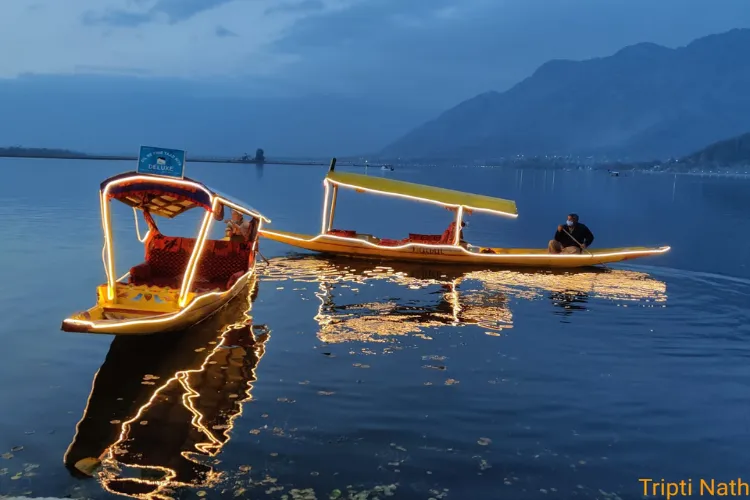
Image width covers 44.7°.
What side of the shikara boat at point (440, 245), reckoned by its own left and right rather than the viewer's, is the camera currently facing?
left

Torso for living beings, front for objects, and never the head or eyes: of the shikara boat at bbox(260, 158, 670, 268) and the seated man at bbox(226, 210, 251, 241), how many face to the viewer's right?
0

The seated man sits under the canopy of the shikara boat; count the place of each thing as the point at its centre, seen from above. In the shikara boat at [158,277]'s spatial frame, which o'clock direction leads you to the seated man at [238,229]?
The seated man is roughly at 5 o'clock from the shikara boat.

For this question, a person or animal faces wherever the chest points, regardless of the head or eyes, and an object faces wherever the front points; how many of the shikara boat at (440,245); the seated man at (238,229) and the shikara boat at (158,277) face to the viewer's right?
0

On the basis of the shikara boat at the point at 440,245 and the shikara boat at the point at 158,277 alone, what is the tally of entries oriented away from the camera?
0

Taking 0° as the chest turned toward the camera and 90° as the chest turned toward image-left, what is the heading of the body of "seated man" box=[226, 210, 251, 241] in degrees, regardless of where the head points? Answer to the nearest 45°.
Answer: approximately 45°

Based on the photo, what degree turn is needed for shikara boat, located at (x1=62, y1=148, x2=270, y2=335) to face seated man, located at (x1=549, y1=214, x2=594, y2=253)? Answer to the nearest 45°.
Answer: approximately 180°

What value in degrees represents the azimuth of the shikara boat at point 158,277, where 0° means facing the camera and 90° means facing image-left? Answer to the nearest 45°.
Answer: approximately 45°
